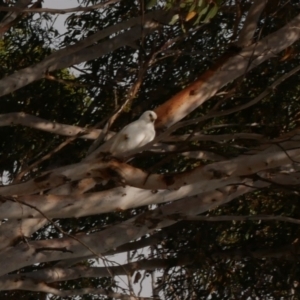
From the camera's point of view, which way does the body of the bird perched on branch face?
to the viewer's right
